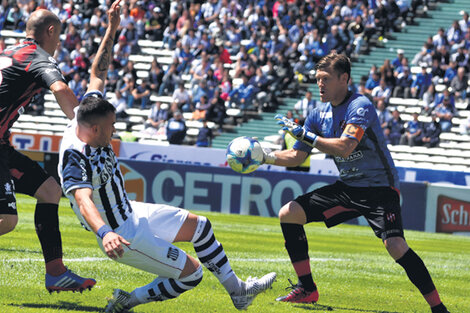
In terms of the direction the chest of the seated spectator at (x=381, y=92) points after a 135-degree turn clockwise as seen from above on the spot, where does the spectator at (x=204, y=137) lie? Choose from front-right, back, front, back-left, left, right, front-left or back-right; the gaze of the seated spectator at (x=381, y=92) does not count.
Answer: front-left

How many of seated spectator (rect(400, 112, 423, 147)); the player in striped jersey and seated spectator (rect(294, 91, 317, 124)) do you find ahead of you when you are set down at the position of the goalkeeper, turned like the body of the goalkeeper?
1

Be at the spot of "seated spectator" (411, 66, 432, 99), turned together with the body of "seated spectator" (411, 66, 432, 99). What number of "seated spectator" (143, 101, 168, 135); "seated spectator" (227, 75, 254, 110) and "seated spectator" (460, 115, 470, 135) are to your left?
1

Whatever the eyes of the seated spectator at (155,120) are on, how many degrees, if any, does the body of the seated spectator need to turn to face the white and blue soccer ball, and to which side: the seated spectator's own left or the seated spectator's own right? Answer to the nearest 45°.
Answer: approximately 45° to the seated spectator's own left

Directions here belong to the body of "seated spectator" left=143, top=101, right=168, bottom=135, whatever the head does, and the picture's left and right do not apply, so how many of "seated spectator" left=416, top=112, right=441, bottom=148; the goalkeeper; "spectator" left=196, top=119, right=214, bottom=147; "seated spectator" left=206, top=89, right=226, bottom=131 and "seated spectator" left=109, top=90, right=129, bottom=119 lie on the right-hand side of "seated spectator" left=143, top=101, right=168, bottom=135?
1

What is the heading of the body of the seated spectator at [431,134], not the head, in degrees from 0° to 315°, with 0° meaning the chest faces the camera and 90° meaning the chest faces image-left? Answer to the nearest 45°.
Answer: approximately 45°

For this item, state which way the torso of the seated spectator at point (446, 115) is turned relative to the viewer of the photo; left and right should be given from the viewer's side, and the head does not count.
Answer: facing the viewer and to the left of the viewer

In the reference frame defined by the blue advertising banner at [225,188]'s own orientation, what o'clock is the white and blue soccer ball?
The white and blue soccer ball is roughly at 12 o'clock from the blue advertising banner.

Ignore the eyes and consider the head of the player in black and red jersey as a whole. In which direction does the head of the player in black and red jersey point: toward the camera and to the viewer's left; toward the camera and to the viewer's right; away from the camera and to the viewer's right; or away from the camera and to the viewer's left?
away from the camera and to the viewer's right

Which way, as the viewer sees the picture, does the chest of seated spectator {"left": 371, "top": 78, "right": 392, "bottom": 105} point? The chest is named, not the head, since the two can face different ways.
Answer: toward the camera

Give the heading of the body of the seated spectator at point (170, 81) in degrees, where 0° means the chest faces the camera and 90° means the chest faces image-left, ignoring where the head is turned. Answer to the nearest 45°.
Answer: approximately 45°

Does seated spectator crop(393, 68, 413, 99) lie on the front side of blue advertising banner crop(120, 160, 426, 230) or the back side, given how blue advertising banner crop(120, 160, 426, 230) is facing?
on the back side

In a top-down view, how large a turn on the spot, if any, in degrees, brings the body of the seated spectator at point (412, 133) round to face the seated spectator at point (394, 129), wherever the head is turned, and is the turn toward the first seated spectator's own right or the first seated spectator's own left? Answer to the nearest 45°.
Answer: approximately 45° to the first seated spectator's own right

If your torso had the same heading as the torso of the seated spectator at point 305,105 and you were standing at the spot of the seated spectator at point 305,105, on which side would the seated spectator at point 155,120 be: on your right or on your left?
on your right

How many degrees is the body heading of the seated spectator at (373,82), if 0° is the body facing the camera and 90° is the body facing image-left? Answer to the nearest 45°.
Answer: approximately 45°

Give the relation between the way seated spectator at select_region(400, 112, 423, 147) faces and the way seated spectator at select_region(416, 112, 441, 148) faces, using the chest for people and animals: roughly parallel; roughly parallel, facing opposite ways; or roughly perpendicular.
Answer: roughly parallel

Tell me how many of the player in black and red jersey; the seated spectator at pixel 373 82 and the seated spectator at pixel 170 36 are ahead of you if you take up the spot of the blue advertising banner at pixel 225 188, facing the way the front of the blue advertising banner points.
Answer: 1

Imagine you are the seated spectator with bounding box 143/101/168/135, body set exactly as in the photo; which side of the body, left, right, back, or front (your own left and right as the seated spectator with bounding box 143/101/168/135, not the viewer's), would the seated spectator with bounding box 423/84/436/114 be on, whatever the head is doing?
left

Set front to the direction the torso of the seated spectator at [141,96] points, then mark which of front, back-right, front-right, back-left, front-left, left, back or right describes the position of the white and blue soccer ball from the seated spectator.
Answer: front-left
